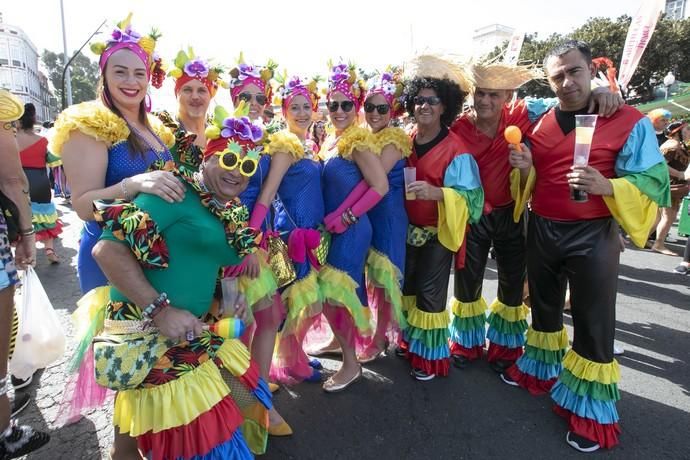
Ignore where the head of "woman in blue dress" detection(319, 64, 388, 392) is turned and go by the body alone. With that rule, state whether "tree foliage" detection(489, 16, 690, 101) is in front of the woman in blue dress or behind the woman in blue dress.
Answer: behind

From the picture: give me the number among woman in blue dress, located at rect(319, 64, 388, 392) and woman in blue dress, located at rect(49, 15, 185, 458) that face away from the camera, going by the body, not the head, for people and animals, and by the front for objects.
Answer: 0

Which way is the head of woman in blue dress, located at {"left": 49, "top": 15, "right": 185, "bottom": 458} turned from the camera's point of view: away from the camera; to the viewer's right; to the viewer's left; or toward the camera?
toward the camera

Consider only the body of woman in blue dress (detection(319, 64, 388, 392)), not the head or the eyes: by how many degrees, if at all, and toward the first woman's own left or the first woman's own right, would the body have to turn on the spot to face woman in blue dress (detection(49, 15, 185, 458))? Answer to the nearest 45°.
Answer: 0° — they already face them

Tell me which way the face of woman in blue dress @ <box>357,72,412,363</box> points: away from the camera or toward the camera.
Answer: toward the camera

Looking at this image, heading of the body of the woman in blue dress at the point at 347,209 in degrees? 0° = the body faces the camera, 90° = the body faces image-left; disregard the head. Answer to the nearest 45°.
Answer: approximately 45°

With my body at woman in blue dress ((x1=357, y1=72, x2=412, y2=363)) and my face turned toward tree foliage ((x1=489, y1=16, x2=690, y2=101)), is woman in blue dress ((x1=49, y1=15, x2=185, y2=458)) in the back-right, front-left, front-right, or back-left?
back-left

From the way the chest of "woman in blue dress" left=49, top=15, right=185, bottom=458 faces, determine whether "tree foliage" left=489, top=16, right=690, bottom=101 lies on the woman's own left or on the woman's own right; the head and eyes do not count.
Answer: on the woman's own left

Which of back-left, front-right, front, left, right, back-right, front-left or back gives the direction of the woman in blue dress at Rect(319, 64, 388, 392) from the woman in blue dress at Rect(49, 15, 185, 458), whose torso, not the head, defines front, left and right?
front-left

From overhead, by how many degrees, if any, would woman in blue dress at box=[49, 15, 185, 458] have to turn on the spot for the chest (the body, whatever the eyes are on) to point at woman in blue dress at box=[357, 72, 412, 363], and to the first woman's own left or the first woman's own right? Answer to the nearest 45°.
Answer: approximately 45° to the first woman's own left
